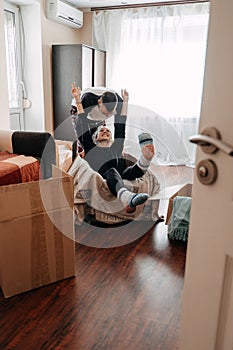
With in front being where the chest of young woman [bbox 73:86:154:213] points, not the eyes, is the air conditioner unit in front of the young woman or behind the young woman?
behind

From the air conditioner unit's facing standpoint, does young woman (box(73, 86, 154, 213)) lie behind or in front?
in front

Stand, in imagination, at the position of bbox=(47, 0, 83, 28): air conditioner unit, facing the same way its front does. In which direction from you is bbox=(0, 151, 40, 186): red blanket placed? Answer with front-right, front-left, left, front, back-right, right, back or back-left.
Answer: front-right

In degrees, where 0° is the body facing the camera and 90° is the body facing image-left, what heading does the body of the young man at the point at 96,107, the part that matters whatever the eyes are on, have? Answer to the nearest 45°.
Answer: approximately 315°

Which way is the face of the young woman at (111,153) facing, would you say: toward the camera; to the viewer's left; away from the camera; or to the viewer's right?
toward the camera

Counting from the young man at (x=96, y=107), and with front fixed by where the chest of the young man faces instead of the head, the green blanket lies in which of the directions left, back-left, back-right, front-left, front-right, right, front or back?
front

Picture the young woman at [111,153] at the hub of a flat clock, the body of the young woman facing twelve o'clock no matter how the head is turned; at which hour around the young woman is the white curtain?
The white curtain is roughly at 8 o'clock from the young woman.

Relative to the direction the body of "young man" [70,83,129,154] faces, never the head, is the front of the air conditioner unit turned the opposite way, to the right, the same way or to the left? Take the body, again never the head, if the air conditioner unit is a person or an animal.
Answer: the same way

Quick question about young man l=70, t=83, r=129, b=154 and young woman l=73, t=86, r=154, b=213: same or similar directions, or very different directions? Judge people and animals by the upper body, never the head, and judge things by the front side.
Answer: same or similar directions

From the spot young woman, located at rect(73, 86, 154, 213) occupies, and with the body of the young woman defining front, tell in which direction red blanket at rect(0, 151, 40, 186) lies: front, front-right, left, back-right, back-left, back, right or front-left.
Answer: right

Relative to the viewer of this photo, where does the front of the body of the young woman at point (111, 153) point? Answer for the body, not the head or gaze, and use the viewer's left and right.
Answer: facing the viewer and to the right of the viewer

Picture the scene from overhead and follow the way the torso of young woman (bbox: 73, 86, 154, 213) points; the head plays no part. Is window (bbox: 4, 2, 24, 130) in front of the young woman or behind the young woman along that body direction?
behind
